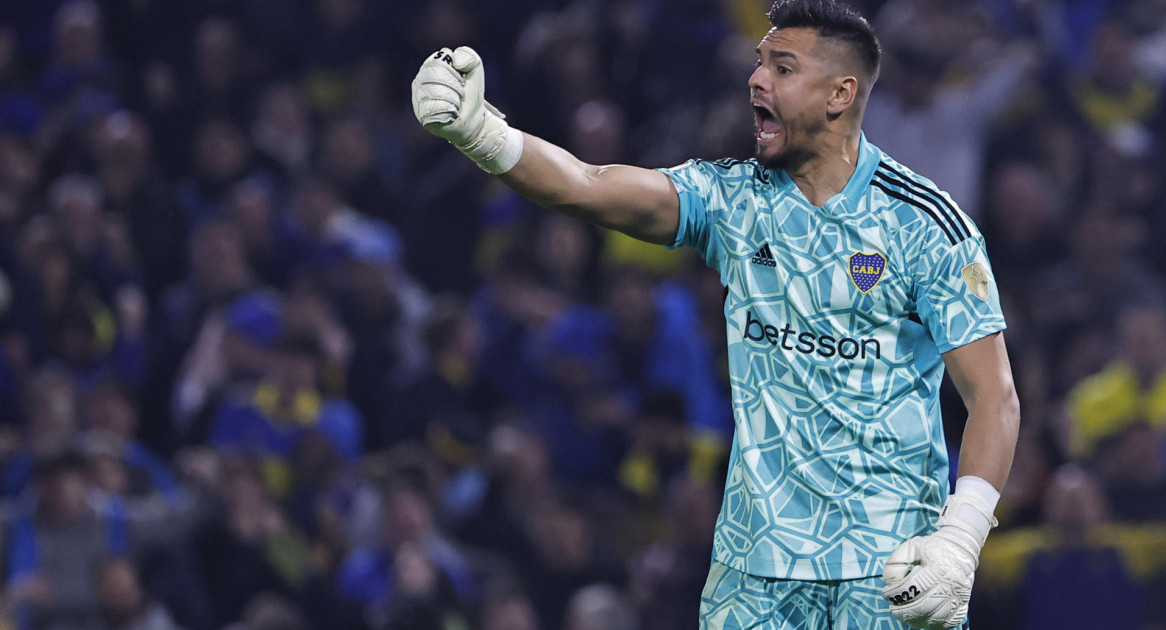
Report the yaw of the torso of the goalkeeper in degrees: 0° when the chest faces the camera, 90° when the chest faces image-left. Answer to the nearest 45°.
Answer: approximately 45°
